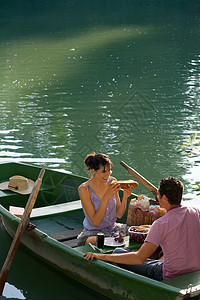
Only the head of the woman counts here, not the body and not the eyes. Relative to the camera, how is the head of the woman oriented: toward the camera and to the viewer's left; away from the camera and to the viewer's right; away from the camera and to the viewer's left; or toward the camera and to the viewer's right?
toward the camera and to the viewer's right

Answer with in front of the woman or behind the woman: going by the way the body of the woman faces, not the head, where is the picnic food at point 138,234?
in front

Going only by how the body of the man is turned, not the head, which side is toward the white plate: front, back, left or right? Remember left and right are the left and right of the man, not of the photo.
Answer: front

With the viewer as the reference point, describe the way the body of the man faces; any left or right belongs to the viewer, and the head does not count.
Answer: facing away from the viewer and to the left of the viewer

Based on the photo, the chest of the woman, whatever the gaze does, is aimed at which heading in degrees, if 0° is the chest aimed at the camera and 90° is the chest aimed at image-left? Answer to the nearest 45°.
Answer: approximately 315°

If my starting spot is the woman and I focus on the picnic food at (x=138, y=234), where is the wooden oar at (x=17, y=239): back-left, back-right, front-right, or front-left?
back-right

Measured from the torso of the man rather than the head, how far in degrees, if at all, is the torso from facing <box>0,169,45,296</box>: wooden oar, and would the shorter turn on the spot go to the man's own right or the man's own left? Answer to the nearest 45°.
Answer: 0° — they already face it

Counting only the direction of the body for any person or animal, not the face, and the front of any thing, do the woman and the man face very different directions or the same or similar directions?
very different directions

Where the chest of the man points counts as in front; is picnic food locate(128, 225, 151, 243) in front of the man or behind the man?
in front
